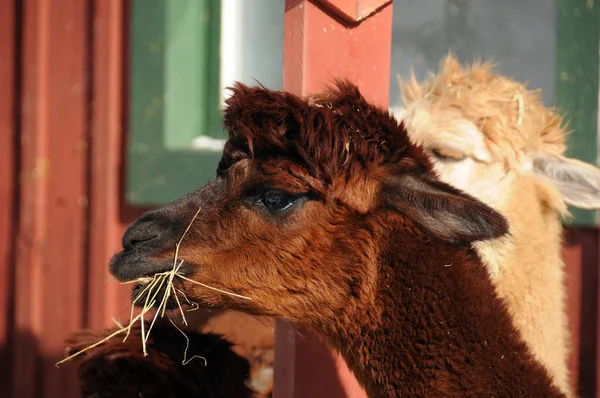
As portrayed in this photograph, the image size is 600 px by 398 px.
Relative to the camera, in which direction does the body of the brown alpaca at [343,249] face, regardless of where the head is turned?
to the viewer's left

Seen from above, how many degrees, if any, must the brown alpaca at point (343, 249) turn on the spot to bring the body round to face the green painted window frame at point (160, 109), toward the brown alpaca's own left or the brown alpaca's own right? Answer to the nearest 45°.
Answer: approximately 45° to the brown alpaca's own right

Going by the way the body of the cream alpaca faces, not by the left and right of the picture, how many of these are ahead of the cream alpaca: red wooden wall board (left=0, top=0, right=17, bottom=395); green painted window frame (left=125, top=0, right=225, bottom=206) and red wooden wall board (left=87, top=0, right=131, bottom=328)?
3

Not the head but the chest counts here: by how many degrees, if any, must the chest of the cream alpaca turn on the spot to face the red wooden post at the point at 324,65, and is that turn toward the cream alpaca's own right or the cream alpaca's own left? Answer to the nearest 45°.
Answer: approximately 45° to the cream alpaca's own left

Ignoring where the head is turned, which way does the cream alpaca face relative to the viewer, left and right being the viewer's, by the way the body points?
facing to the left of the viewer

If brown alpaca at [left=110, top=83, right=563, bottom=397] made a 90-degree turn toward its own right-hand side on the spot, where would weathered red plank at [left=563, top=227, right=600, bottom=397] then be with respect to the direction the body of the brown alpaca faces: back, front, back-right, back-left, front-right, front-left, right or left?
front-right

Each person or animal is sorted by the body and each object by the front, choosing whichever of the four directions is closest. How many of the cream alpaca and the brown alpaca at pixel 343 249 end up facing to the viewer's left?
2

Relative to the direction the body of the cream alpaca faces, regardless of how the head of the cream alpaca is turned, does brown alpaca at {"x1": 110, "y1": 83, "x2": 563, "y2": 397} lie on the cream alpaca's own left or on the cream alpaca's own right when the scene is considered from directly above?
on the cream alpaca's own left
